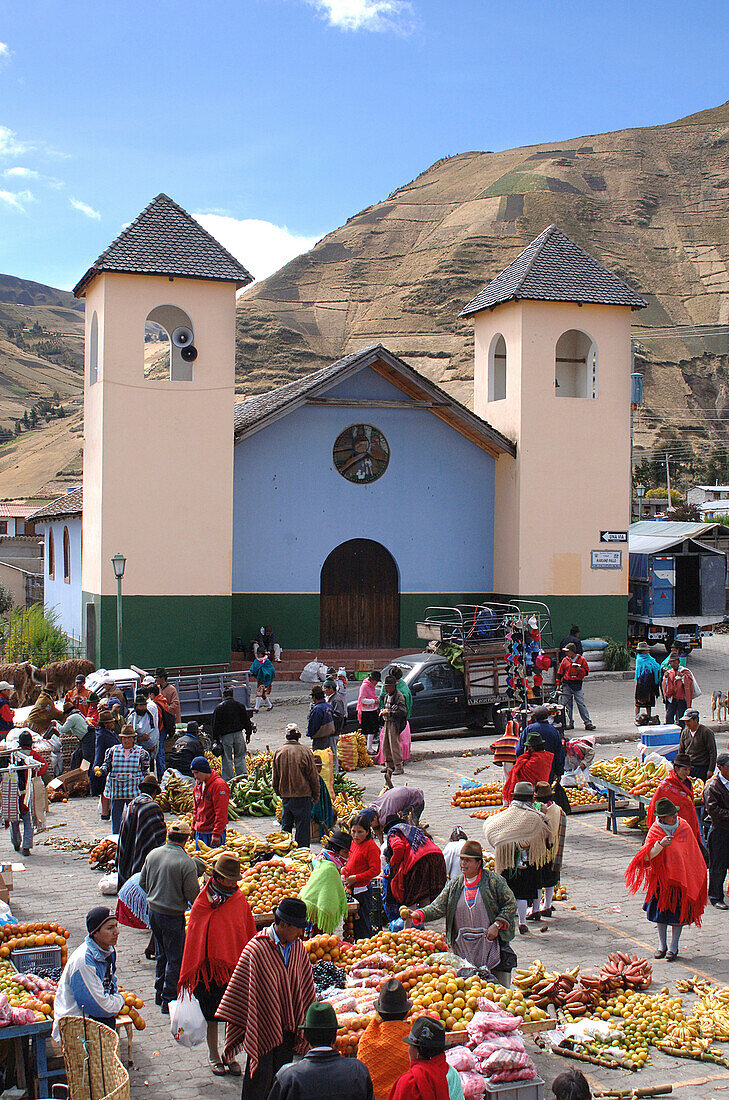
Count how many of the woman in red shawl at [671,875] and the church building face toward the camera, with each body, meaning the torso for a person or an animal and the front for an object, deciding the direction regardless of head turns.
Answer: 2

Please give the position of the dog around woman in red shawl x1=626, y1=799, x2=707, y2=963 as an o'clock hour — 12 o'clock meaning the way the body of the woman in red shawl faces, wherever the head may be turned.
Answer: The dog is roughly at 6 o'clock from the woman in red shawl.

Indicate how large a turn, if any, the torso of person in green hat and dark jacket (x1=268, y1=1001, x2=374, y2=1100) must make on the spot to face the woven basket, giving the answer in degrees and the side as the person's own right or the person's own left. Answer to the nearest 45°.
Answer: approximately 45° to the person's own left

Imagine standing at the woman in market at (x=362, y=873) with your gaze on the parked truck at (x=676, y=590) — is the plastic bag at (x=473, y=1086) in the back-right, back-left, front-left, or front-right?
back-right

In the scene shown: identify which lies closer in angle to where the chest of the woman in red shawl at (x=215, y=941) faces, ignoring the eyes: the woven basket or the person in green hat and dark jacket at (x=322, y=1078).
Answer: the person in green hat and dark jacket

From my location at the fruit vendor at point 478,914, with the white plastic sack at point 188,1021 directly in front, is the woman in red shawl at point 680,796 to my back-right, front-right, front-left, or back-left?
back-right

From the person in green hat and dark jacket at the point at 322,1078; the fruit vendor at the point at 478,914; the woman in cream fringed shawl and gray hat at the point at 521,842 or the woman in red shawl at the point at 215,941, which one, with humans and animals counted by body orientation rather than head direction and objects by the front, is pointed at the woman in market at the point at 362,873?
the person in green hat and dark jacket at the point at 322,1078

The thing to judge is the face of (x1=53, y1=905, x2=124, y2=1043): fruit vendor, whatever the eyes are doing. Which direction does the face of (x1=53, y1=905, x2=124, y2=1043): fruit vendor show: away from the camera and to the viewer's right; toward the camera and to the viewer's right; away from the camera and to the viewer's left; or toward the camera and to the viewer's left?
toward the camera and to the viewer's right

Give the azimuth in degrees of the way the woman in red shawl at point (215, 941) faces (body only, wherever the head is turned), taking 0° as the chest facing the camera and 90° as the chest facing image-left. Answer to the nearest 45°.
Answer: approximately 315°
